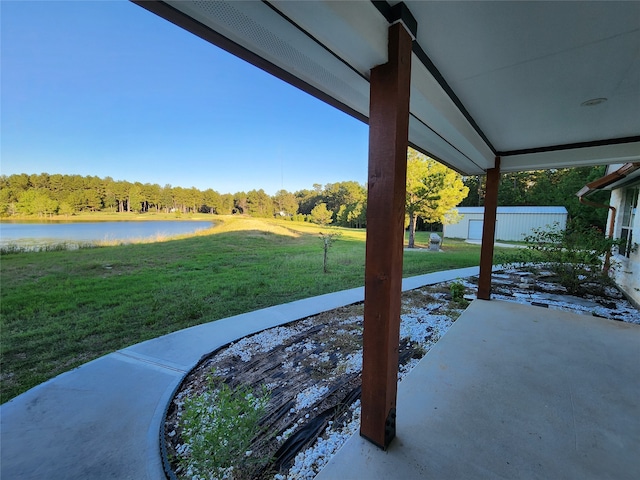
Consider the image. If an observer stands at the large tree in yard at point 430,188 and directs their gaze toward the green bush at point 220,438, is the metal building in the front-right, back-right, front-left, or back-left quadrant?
back-left

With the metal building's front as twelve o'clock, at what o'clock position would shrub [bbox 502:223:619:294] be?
The shrub is roughly at 12 o'clock from the metal building.

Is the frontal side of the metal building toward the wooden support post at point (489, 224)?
yes

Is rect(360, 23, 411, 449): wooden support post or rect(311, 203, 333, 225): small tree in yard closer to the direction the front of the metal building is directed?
the wooden support post

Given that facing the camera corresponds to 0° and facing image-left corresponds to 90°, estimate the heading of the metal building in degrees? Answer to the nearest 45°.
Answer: approximately 0°

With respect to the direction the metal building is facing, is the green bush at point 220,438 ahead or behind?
ahead

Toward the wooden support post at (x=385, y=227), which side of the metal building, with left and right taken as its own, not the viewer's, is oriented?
front

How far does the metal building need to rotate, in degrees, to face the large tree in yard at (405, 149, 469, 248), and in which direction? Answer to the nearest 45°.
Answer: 0° — it already faces it
